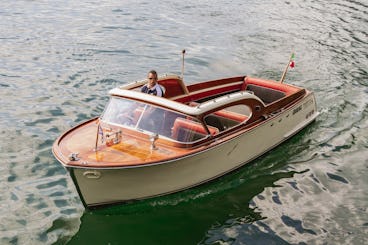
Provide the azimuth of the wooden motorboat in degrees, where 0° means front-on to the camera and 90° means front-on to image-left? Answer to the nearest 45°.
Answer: approximately 45°
